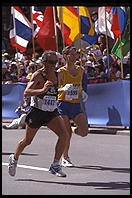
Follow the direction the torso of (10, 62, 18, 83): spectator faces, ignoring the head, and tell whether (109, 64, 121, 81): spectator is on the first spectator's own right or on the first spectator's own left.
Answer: on the first spectator's own left

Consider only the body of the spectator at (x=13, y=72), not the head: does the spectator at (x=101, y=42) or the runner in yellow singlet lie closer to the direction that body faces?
the runner in yellow singlet

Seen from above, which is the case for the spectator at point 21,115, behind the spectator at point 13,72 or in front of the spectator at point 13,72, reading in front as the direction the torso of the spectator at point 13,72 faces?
in front

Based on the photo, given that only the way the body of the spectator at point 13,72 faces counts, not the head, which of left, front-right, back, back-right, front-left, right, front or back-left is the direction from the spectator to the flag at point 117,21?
front-left

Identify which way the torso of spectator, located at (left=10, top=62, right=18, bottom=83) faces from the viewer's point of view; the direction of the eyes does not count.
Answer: toward the camera

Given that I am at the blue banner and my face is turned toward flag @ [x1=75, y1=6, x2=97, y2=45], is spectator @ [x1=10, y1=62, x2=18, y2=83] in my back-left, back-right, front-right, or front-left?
front-left

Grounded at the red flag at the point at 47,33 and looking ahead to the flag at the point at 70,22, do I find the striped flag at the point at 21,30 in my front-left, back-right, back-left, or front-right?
back-left
